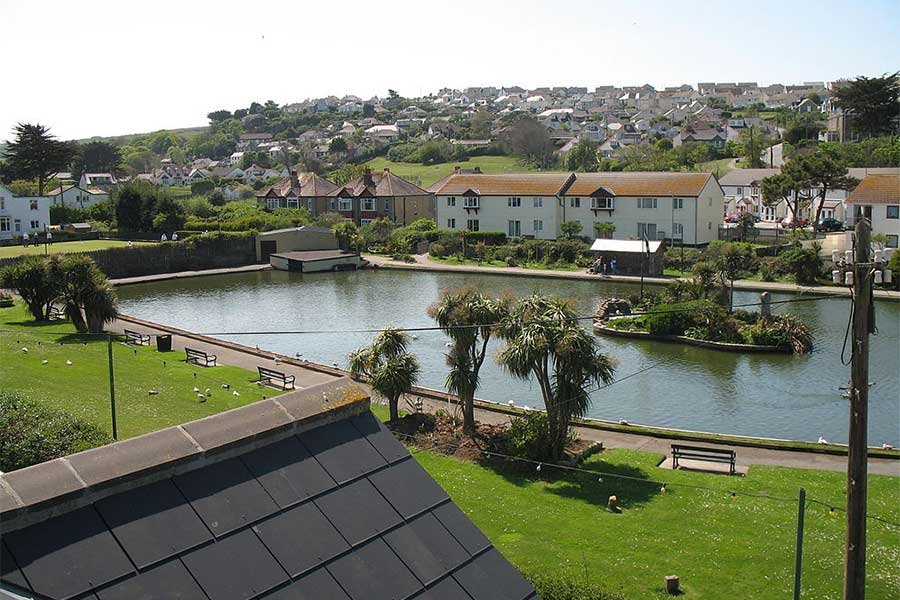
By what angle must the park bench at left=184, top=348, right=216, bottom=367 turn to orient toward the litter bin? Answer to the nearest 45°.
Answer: approximately 90° to its left

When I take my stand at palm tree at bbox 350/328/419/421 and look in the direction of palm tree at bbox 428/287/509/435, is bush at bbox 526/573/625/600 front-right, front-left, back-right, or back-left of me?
front-right

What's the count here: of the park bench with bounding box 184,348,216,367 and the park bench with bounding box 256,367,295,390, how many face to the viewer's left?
0

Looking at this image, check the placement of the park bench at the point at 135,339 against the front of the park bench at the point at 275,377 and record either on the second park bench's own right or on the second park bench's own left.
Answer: on the second park bench's own left

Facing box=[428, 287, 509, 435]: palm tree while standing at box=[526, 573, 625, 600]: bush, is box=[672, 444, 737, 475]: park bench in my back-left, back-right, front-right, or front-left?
front-right

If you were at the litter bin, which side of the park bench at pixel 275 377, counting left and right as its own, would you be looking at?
left

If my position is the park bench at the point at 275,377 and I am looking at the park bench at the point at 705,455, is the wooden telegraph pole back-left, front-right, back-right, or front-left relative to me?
front-right

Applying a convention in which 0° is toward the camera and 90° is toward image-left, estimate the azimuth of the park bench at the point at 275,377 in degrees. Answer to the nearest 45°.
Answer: approximately 225°

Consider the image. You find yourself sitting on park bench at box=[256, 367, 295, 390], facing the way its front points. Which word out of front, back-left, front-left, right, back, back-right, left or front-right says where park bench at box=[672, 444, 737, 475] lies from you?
right

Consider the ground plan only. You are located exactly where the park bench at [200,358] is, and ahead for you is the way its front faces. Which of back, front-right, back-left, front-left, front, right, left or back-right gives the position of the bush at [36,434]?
back-right

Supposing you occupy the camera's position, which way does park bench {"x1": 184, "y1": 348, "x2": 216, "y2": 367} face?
facing away from the viewer and to the right of the viewer

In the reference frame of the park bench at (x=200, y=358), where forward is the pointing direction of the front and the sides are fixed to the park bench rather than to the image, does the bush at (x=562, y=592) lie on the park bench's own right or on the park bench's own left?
on the park bench's own right
